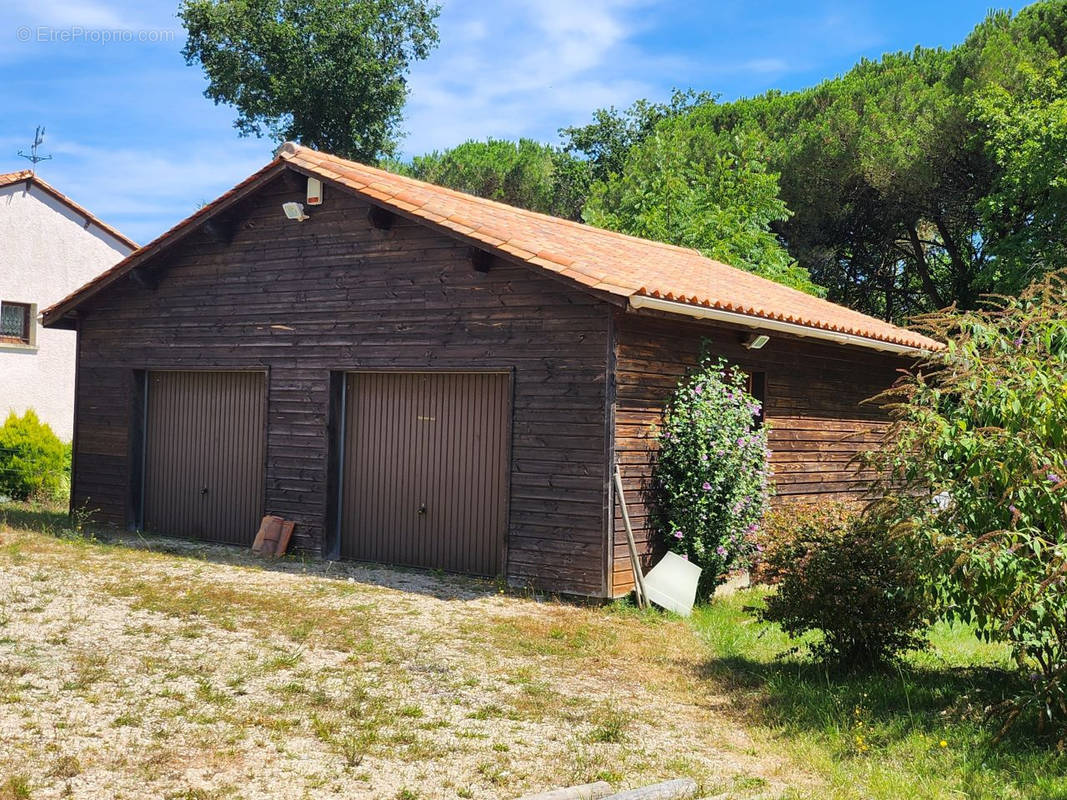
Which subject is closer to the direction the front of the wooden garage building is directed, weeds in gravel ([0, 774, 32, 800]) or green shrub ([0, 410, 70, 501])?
the weeds in gravel

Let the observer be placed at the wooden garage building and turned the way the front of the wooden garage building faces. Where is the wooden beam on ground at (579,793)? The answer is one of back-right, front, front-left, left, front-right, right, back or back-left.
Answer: front-left

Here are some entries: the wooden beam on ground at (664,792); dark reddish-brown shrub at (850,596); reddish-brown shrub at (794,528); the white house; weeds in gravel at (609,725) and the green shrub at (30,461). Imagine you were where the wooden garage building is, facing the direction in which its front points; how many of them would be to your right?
2

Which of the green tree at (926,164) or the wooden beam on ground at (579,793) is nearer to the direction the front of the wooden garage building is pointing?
the wooden beam on ground

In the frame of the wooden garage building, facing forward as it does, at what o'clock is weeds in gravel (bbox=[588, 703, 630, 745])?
The weeds in gravel is roughly at 10 o'clock from the wooden garage building.

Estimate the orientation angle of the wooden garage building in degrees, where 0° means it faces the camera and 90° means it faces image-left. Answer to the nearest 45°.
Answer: approximately 45°

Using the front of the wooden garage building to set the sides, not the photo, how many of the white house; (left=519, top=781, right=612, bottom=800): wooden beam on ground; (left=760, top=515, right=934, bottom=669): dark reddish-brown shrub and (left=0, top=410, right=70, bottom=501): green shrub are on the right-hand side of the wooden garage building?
2

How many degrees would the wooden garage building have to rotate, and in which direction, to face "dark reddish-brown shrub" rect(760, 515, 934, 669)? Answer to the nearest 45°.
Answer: approximately 90° to its left

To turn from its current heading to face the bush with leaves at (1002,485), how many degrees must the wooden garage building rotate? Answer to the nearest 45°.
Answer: approximately 90° to its left

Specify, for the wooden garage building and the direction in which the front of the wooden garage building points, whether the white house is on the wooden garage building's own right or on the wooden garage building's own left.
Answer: on the wooden garage building's own right
